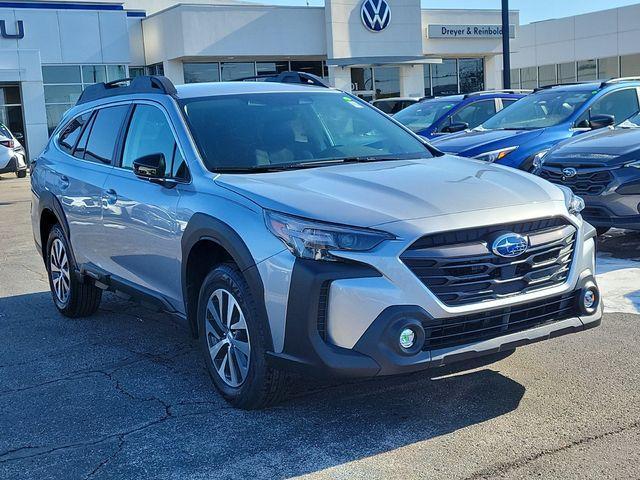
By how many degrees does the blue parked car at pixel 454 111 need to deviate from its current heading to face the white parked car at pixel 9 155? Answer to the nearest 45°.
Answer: approximately 90° to its right

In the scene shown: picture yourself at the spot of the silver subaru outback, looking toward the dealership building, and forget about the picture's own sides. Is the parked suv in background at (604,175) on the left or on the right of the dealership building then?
right

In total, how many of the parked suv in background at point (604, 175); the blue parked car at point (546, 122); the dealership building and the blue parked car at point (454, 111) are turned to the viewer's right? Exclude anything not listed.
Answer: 0

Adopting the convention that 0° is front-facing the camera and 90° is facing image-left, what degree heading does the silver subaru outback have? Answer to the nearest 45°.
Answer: approximately 315°

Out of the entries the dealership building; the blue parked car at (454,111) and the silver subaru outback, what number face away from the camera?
0

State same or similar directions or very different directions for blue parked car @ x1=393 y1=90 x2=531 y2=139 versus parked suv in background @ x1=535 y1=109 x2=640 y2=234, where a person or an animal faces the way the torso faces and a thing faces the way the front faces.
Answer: same or similar directions

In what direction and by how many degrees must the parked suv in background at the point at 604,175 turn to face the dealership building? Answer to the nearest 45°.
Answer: approximately 90° to its right

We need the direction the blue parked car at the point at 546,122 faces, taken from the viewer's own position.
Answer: facing the viewer and to the left of the viewer

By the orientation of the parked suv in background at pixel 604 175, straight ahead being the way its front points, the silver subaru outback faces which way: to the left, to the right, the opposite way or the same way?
to the left

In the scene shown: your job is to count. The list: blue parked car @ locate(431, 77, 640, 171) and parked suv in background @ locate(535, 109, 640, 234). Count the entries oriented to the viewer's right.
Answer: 0

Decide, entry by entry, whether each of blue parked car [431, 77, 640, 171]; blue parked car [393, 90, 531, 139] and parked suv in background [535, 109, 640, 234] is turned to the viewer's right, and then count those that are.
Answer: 0

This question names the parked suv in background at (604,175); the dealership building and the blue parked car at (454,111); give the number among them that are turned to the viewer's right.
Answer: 0

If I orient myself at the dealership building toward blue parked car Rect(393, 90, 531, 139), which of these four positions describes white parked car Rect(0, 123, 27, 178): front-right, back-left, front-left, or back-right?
front-right

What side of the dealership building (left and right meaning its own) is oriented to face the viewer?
front

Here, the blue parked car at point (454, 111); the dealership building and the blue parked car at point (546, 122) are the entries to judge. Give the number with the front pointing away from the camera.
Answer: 0

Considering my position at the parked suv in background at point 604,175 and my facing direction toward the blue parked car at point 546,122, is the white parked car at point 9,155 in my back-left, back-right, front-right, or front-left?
front-left

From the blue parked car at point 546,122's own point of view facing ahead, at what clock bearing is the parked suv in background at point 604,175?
The parked suv in background is roughly at 10 o'clock from the blue parked car.

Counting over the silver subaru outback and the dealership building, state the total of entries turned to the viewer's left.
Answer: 0
